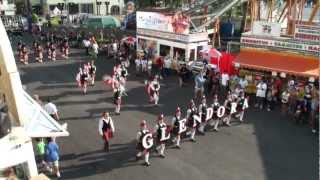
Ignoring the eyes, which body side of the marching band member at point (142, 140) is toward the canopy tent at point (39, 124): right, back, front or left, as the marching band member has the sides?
right

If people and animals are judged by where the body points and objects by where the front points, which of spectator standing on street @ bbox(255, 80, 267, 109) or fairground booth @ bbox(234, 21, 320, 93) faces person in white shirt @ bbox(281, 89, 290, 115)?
the fairground booth

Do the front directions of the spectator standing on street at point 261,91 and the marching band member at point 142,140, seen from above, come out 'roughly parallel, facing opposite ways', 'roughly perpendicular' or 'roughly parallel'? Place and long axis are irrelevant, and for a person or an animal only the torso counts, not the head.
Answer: roughly perpendicular

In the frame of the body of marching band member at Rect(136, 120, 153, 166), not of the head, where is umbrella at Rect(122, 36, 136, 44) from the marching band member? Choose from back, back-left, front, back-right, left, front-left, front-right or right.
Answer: back-left

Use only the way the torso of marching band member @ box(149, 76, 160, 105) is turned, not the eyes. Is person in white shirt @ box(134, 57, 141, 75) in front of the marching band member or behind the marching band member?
behind

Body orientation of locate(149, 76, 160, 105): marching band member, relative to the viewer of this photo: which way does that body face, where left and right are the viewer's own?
facing the viewer and to the right of the viewer

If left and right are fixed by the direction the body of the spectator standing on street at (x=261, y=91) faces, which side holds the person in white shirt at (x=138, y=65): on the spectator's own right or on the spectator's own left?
on the spectator's own right

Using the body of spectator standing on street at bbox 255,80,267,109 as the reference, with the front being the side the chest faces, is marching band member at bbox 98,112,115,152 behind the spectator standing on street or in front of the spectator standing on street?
in front

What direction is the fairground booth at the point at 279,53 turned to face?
toward the camera

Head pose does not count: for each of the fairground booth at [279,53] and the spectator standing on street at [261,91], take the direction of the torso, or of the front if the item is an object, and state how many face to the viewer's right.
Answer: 0

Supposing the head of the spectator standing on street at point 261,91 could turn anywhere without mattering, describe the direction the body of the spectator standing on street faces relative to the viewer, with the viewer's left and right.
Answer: facing the viewer and to the left of the viewer

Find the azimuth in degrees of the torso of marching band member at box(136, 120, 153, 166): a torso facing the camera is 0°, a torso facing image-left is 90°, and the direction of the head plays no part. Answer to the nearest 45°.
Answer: approximately 315°

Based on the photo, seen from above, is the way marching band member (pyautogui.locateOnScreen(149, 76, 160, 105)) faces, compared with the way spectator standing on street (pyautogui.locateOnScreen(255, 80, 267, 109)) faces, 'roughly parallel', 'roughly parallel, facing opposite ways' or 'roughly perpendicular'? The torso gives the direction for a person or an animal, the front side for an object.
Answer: roughly perpendicular

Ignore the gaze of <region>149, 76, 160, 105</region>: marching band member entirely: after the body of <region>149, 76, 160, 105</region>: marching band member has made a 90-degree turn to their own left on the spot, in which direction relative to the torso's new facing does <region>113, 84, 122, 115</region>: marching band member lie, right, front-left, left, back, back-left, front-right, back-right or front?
back

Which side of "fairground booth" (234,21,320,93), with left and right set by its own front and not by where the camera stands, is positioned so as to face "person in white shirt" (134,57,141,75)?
right
